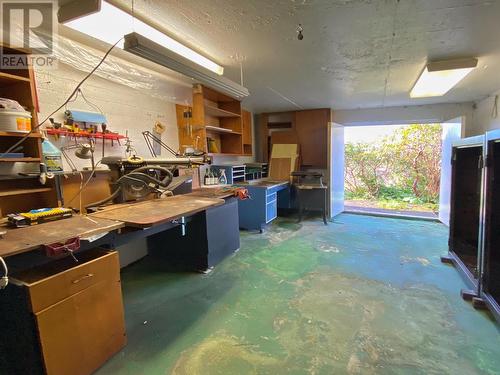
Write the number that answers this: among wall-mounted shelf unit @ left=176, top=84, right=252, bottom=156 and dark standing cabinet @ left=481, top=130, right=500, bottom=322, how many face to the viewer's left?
1

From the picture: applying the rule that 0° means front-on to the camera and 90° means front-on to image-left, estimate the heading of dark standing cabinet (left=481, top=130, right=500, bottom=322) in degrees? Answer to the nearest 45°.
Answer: approximately 90°

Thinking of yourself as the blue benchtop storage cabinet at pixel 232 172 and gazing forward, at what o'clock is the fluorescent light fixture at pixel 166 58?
The fluorescent light fixture is roughly at 2 o'clock from the blue benchtop storage cabinet.

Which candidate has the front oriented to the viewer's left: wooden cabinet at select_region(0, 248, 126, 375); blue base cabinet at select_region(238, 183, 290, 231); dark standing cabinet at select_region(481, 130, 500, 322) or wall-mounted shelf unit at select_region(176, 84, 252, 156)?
dark standing cabinet at select_region(481, 130, 500, 322)

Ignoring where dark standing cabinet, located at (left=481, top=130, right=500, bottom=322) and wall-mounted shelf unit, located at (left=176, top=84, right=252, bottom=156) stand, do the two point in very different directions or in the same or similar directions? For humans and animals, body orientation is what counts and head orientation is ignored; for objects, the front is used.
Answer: very different directions

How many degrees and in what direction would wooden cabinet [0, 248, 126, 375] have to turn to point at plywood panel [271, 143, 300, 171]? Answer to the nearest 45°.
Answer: approximately 90° to its left

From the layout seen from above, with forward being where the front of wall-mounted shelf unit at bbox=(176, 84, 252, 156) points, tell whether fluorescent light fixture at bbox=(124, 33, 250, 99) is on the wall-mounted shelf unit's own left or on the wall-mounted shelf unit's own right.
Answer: on the wall-mounted shelf unit's own right

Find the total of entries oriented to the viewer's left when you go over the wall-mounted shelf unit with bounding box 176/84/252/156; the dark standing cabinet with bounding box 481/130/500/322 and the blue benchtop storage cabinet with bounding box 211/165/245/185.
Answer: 1
